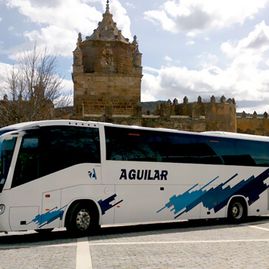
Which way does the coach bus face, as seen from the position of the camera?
facing the viewer and to the left of the viewer
